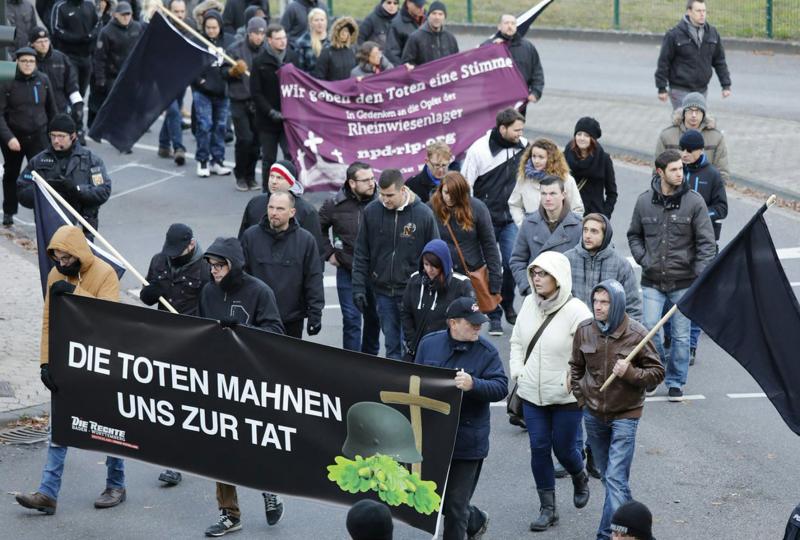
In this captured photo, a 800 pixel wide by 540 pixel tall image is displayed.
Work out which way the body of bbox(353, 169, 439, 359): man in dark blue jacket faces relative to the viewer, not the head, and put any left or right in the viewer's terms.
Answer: facing the viewer

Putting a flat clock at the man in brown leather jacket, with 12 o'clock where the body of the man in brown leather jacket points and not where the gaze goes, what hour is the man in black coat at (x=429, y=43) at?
The man in black coat is roughly at 4 o'clock from the man in brown leather jacket.

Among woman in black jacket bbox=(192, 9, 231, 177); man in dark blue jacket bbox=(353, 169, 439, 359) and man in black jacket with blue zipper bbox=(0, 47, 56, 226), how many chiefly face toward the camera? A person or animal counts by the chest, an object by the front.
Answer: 3

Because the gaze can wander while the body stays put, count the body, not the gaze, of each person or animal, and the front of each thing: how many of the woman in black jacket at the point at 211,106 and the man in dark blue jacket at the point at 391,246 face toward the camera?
2

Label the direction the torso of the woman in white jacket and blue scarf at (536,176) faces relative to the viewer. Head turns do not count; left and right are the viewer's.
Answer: facing the viewer and to the left of the viewer

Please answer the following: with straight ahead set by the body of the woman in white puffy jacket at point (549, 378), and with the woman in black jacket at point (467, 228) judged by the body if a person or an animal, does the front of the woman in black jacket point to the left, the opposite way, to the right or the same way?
the same way

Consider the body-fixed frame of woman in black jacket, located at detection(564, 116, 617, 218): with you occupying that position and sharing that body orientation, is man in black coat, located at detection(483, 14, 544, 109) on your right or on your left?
on your right

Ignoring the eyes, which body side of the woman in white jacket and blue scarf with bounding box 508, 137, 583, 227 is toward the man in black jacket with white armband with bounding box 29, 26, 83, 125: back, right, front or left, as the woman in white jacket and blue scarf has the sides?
right

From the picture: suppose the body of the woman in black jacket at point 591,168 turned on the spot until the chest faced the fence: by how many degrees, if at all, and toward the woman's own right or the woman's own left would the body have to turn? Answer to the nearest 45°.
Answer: approximately 135° to the woman's own right

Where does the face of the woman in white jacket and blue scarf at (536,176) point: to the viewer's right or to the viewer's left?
to the viewer's left

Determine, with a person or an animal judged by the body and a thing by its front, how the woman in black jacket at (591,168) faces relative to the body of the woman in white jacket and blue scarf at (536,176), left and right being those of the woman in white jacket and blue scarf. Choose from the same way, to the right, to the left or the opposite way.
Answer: the same way

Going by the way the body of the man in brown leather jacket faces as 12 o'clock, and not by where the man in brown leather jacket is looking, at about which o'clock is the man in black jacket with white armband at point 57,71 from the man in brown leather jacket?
The man in black jacket with white armband is roughly at 3 o'clock from the man in brown leather jacket.

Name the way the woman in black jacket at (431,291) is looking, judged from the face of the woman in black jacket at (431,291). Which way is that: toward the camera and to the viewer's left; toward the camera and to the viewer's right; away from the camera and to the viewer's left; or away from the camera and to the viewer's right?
toward the camera and to the viewer's left

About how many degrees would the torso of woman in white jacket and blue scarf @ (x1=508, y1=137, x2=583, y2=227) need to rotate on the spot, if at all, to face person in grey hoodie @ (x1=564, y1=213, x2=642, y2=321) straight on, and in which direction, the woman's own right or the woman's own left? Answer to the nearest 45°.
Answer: approximately 45° to the woman's own left

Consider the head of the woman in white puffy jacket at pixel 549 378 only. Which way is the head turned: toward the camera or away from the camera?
toward the camera

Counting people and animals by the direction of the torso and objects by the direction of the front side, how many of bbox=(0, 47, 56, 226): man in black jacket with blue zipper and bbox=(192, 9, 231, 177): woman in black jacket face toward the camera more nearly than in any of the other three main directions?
2
